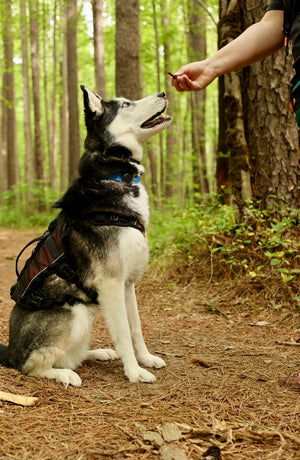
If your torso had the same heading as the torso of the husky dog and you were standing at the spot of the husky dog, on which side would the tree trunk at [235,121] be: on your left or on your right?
on your left

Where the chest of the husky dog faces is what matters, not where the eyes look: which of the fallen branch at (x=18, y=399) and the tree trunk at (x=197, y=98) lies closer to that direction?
the tree trunk

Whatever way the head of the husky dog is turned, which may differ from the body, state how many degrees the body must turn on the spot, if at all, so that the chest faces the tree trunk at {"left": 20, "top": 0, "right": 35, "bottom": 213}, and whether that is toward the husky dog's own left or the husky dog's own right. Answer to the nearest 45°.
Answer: approximately 90° to the husky dog's own left

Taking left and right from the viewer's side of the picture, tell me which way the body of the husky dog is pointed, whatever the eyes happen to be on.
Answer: facing to the right of the viewer

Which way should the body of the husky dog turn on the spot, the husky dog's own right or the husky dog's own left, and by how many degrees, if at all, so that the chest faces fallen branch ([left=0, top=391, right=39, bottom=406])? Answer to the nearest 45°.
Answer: approximately 135° to the husky dog's own right

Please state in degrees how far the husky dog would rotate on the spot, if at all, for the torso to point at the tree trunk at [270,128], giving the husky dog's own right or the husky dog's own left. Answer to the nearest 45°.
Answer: approximately 45° to the husky dog's own left

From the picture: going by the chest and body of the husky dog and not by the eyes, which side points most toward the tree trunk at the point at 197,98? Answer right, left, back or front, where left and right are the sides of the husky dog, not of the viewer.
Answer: left

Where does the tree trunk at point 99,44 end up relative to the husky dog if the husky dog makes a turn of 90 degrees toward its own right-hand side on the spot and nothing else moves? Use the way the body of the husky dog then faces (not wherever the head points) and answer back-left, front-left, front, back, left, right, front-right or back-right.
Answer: back

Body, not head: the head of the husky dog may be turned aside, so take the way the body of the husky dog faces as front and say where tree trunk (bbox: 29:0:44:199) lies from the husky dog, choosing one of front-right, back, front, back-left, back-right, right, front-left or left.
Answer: left

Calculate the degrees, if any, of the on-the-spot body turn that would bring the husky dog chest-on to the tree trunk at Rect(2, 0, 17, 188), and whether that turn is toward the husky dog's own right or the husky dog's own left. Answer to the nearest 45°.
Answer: approximately 90° to the husky dog's own left
